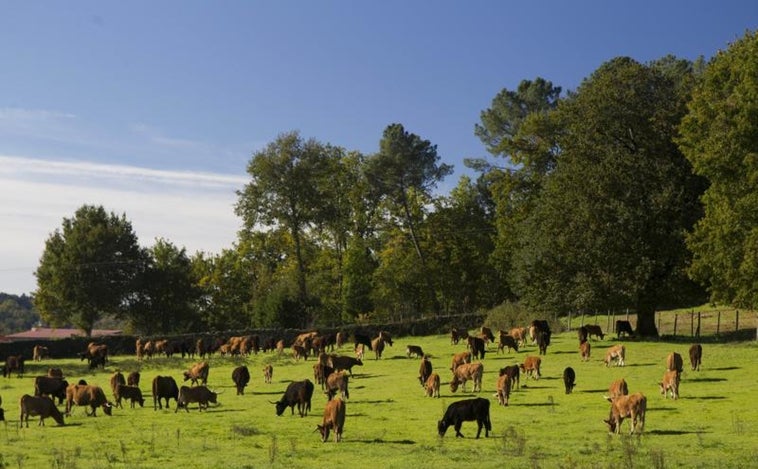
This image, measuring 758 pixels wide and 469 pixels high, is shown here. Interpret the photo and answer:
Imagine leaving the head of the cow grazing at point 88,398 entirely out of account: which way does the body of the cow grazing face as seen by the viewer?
to the viewer's right

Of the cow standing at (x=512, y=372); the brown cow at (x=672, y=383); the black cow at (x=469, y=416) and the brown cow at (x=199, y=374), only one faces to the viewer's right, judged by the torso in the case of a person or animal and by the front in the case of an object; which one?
the cow standing

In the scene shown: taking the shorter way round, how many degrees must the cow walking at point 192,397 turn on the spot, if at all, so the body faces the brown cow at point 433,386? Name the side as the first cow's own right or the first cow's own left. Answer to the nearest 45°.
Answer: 0° — it already faces it

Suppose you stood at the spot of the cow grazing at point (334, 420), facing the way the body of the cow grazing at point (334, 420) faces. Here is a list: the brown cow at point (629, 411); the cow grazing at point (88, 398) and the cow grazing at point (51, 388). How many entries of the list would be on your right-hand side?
2

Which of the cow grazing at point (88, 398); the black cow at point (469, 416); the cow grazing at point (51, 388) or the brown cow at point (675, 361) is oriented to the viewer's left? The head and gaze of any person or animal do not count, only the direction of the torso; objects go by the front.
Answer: the black cow

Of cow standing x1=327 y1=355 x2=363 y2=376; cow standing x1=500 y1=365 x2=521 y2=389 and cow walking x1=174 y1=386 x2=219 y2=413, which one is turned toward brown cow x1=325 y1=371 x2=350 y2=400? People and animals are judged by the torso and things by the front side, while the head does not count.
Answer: cow walking x1=174 y1=386 x2=219 y2=413

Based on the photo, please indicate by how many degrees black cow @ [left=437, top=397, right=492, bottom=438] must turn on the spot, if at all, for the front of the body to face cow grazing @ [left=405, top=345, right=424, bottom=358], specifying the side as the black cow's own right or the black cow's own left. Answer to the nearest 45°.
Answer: approximately 90° to the black cow's own right
